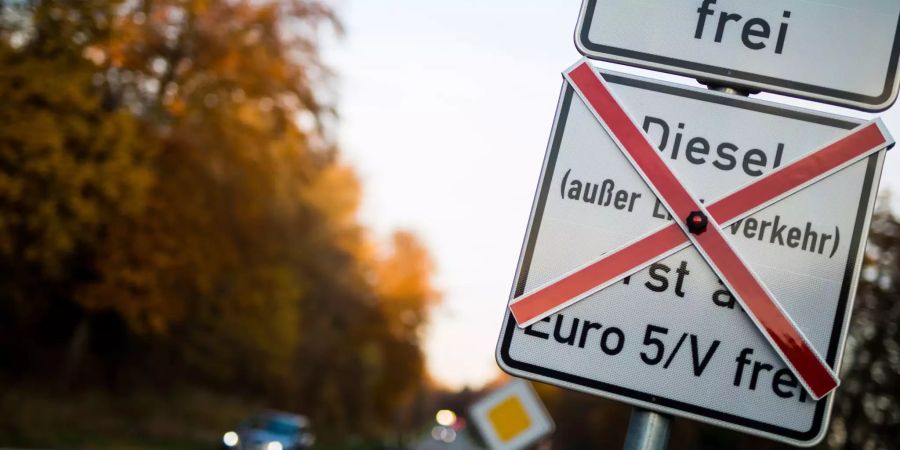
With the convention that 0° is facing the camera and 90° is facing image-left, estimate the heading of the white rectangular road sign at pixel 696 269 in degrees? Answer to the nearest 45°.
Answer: approximately 0°

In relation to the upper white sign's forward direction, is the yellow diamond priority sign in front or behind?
behind

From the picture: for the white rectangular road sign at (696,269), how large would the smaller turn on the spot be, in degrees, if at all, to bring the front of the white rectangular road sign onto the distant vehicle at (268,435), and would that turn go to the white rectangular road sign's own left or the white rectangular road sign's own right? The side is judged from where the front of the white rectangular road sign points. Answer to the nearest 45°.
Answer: approximately 135° to the white rectangular road sign's own right

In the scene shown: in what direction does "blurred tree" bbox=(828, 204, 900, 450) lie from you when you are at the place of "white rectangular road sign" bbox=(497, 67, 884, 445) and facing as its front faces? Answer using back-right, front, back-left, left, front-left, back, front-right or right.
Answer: back

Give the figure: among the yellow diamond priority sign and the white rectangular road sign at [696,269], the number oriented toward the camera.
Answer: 2

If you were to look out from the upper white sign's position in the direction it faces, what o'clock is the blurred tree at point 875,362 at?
The blurred tree is roughly at 6 o'clock from the upper white sign.

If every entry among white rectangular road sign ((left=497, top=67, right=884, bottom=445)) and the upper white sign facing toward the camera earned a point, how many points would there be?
2

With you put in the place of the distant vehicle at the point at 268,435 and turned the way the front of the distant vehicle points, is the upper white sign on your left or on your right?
on your left

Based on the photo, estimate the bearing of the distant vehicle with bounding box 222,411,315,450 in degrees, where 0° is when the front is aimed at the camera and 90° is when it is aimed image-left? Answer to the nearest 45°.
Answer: approximately 45°
